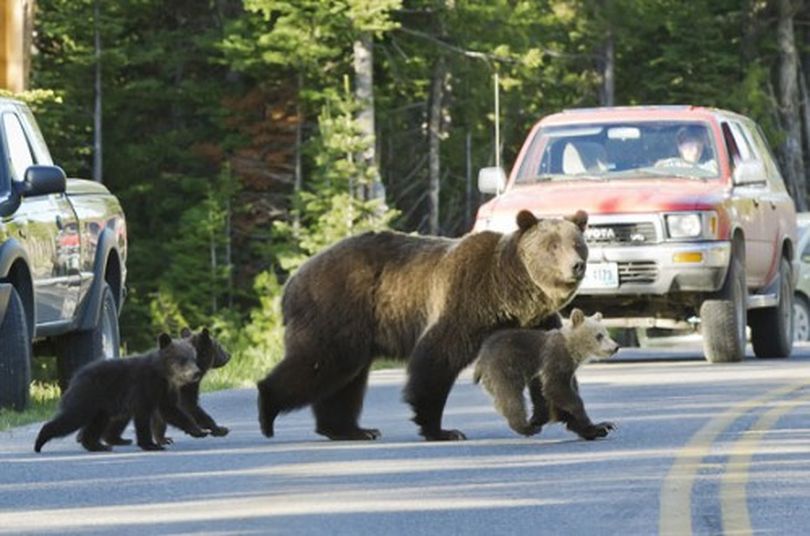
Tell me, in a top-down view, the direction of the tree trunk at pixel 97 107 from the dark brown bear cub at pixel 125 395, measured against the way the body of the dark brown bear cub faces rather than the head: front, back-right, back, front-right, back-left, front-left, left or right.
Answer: left

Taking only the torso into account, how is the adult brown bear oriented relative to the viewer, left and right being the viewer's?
facing to the right of the viewer

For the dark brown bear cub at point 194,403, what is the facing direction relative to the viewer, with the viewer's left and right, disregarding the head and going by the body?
facing to the right of the viewer

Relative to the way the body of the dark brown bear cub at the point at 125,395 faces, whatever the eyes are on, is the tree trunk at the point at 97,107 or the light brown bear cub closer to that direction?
the light brown bear cub

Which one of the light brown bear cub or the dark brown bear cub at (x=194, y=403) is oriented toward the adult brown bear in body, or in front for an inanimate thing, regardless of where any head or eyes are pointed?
the dark brown bear cub

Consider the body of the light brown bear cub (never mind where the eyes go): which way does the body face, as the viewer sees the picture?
to the viewer's right

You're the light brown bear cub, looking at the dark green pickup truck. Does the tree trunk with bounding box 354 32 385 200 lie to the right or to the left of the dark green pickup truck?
right

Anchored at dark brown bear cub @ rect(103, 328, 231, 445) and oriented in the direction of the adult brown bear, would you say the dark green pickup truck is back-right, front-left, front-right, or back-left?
back-left

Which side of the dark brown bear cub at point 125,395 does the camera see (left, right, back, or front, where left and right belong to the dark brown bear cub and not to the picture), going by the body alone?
right
